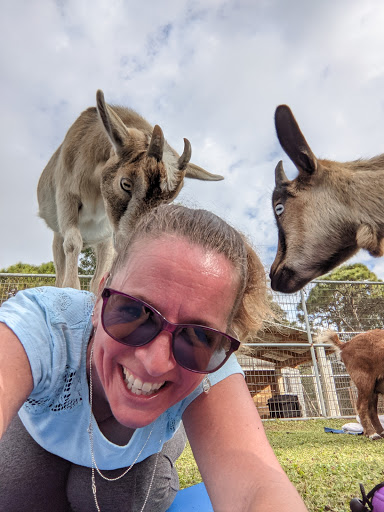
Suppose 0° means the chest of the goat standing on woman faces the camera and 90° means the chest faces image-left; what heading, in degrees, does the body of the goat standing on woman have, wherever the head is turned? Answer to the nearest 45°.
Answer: approximately 315°

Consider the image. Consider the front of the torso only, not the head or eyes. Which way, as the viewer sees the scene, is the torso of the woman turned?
toward the camera

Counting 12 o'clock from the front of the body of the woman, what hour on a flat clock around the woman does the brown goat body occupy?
The brown goat body is roughly at 7 o'clock from the woman.

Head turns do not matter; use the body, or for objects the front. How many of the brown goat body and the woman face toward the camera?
1

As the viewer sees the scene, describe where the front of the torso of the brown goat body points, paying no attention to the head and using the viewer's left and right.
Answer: facing to the right of the viewer

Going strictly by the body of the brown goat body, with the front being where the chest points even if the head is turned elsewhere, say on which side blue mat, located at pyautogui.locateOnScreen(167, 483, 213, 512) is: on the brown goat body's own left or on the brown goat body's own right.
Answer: on the brown goat body's own right

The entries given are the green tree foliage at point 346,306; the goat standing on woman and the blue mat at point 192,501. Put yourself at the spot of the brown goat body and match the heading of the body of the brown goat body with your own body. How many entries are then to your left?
1

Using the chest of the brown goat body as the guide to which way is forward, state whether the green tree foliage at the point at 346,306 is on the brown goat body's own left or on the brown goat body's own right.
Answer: on the brown goat body's own left

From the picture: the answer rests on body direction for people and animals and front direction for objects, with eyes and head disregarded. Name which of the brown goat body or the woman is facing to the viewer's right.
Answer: the brown goat body
